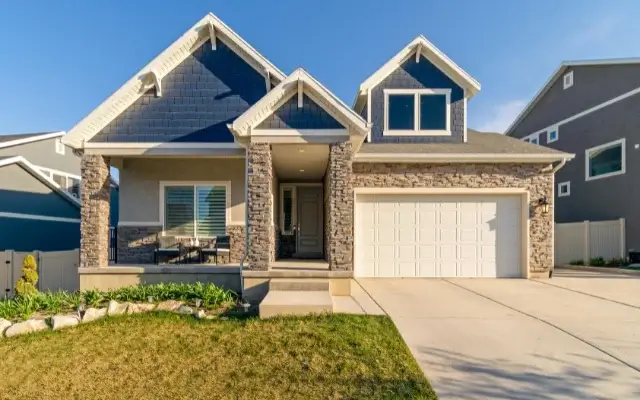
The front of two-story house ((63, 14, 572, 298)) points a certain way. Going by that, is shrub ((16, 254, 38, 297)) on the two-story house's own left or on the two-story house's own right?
on the two-story house's own right

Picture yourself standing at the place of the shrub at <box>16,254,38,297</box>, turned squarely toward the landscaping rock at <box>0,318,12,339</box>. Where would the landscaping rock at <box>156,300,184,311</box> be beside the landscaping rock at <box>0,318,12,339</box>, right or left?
left

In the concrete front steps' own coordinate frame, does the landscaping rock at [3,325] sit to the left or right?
on its right

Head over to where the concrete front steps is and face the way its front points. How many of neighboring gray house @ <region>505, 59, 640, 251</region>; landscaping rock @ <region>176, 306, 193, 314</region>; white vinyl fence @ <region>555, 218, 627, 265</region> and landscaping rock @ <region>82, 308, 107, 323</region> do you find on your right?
2

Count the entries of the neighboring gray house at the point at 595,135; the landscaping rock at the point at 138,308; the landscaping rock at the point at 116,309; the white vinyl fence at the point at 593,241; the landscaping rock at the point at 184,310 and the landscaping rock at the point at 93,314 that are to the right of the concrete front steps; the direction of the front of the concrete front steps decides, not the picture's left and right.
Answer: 4

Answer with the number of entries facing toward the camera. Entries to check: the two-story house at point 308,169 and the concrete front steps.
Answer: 2

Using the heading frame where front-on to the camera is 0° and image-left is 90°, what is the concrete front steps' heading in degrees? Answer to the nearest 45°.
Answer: approximately 0°

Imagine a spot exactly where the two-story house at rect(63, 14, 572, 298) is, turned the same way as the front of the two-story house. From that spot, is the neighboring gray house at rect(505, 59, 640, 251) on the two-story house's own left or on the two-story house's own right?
on the two-story house's own left

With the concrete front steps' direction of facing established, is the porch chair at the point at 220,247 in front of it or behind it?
behind

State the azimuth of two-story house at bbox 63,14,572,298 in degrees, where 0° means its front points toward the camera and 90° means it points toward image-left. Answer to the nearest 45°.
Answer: approximately 0°

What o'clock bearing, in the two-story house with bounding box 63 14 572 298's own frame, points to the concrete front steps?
The concrete front steps is roughly at 12 o'clock from the two-story house.
